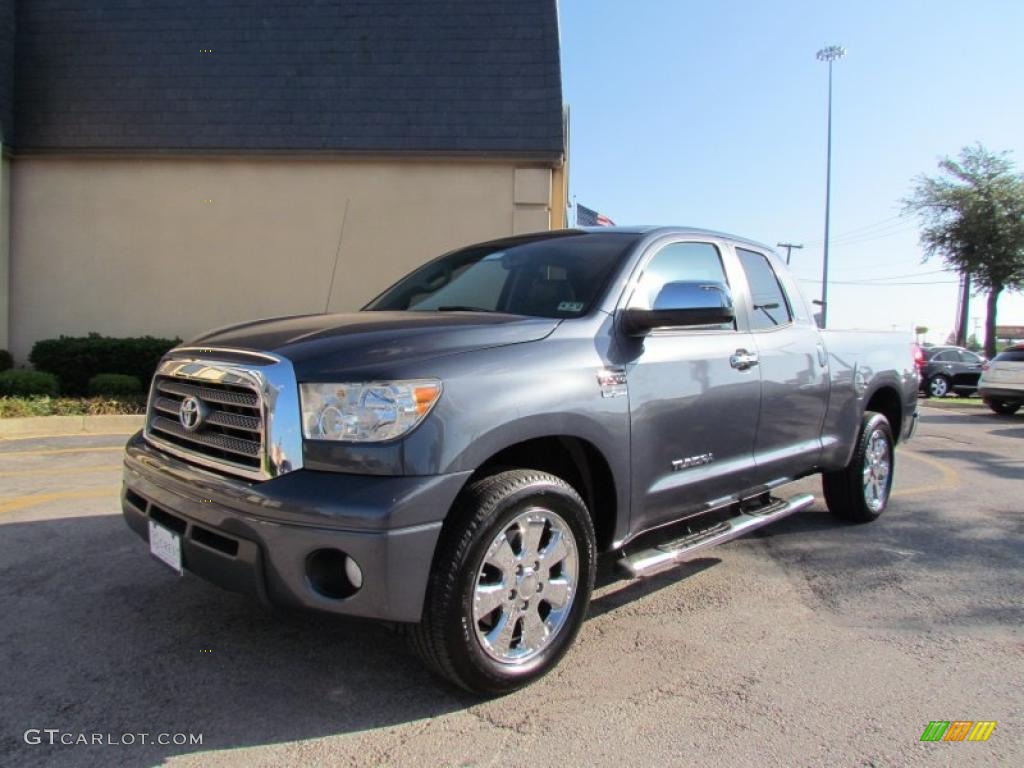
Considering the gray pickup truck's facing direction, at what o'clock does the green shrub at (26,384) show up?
The green shrub is roughly at 3 o'clock from the gray pickup truck.

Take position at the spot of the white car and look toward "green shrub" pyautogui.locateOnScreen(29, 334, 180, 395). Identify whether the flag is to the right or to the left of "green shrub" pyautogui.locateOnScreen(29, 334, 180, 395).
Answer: right

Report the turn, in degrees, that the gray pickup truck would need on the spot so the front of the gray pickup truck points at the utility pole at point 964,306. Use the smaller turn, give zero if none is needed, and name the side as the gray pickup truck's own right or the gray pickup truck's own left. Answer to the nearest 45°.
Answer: approximately 180°

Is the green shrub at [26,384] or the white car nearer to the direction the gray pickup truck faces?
the green shrub

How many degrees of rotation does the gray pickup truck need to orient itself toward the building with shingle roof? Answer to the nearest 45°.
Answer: approximately 90° to its right

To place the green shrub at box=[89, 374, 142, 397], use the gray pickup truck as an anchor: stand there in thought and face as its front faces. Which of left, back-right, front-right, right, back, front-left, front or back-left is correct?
right

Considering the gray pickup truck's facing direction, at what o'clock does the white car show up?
The white car is roughly at 6 o'clock from the gray pickup truck.

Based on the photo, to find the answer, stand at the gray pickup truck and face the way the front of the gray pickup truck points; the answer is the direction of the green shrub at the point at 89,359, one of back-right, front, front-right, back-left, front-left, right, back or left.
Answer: right

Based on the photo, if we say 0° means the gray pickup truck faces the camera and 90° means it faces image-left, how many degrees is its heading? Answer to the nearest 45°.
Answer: approximately 45°
